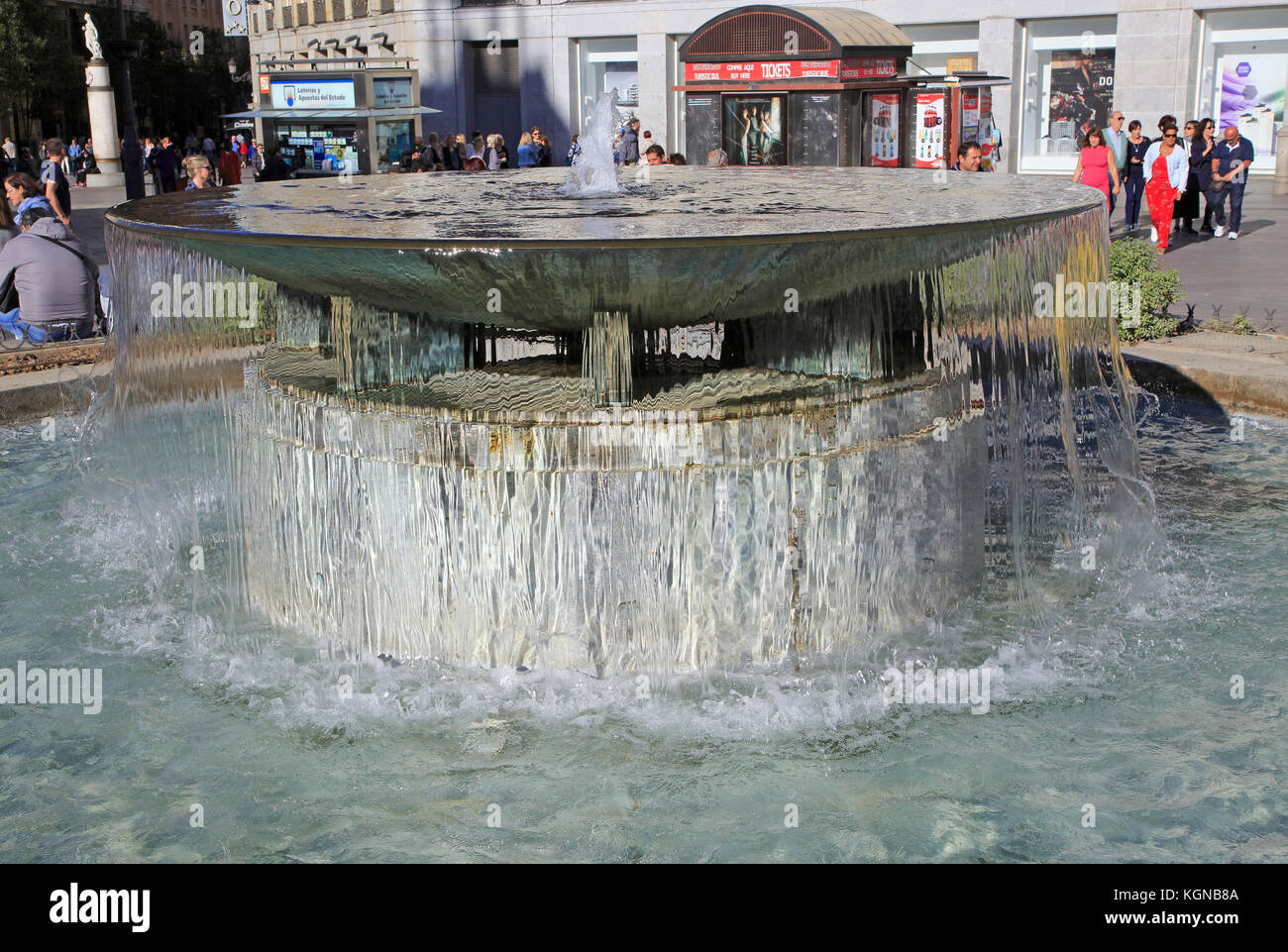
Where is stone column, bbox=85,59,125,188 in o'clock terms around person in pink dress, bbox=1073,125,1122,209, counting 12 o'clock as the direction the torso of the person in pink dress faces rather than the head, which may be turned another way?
The stone column is roughly at 4 o'clock from the person in pink dress.

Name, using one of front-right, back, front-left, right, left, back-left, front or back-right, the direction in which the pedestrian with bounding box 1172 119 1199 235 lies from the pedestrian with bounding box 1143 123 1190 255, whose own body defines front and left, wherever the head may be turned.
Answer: back

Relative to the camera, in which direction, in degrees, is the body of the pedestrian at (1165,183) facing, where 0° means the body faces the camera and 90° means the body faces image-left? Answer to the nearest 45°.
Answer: approximately 0°

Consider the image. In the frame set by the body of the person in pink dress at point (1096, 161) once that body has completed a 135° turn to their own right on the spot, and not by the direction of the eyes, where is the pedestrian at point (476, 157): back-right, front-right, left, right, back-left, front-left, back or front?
front

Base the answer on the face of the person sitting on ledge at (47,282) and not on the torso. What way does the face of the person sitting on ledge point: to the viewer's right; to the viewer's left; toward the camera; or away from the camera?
away from the camera

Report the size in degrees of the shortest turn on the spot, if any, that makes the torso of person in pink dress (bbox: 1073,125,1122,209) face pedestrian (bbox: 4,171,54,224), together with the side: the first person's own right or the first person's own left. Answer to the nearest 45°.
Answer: approximately 45° to the first person's own right

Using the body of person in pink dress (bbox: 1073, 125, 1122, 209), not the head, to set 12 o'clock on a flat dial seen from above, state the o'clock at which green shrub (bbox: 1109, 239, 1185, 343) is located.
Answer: The green shrub is roughly at 12 o'clock from the person in pink dress.

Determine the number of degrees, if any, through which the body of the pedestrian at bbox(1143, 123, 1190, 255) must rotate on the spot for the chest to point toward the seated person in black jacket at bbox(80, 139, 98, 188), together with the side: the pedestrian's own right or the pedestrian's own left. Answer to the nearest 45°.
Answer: approximately 135° to the pedestrian's own right

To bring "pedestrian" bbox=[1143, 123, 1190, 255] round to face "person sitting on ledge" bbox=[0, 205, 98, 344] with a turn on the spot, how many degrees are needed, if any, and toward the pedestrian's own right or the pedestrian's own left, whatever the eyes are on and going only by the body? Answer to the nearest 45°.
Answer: approximately 45° to the pedestrian's own right
